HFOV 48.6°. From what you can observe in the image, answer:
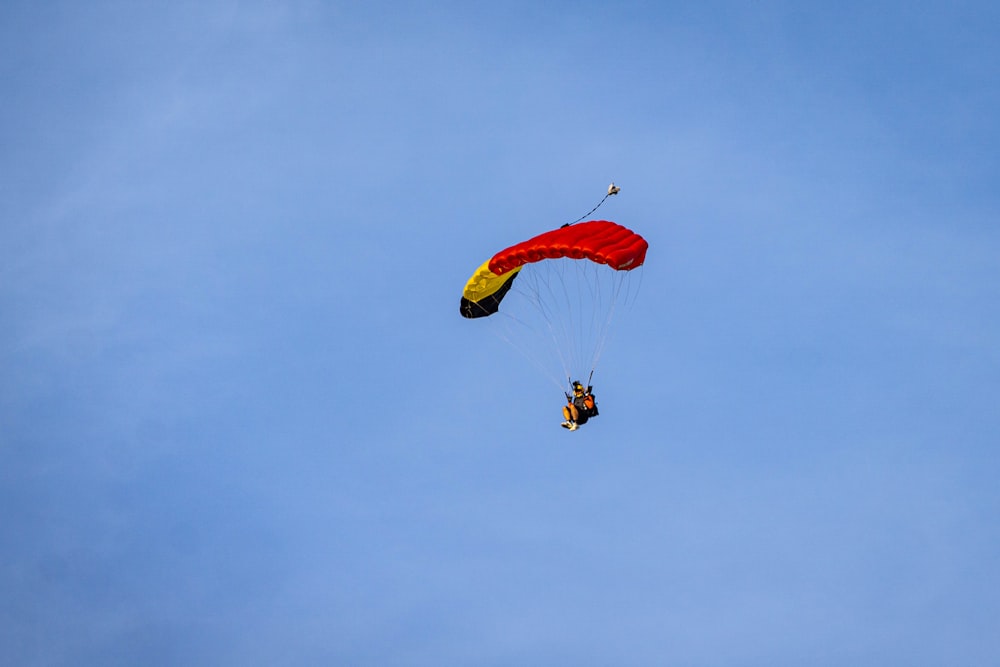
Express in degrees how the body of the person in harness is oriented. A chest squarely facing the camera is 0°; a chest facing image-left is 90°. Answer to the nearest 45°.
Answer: approximately 45°
